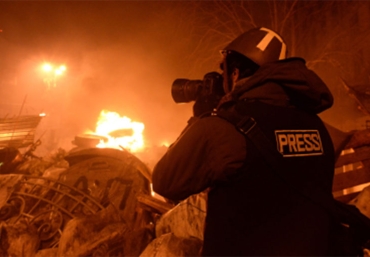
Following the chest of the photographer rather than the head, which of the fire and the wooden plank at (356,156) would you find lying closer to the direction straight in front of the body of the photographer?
the fire

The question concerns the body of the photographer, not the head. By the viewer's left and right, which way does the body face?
facing away from the viewer and to the left of the viewer

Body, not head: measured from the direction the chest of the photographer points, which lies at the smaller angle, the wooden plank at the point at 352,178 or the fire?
the fire

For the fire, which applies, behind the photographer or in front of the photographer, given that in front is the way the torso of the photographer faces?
in front

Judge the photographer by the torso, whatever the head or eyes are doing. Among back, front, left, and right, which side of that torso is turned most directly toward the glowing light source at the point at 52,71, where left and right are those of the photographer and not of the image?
front

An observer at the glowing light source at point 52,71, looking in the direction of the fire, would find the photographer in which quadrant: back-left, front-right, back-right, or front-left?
front-right

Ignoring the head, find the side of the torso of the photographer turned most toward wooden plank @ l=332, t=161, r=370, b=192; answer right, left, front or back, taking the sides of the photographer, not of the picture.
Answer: right

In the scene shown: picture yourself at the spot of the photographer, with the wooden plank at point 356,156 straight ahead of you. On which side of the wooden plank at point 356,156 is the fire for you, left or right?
left

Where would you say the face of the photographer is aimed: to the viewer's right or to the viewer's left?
to the viewer's left
